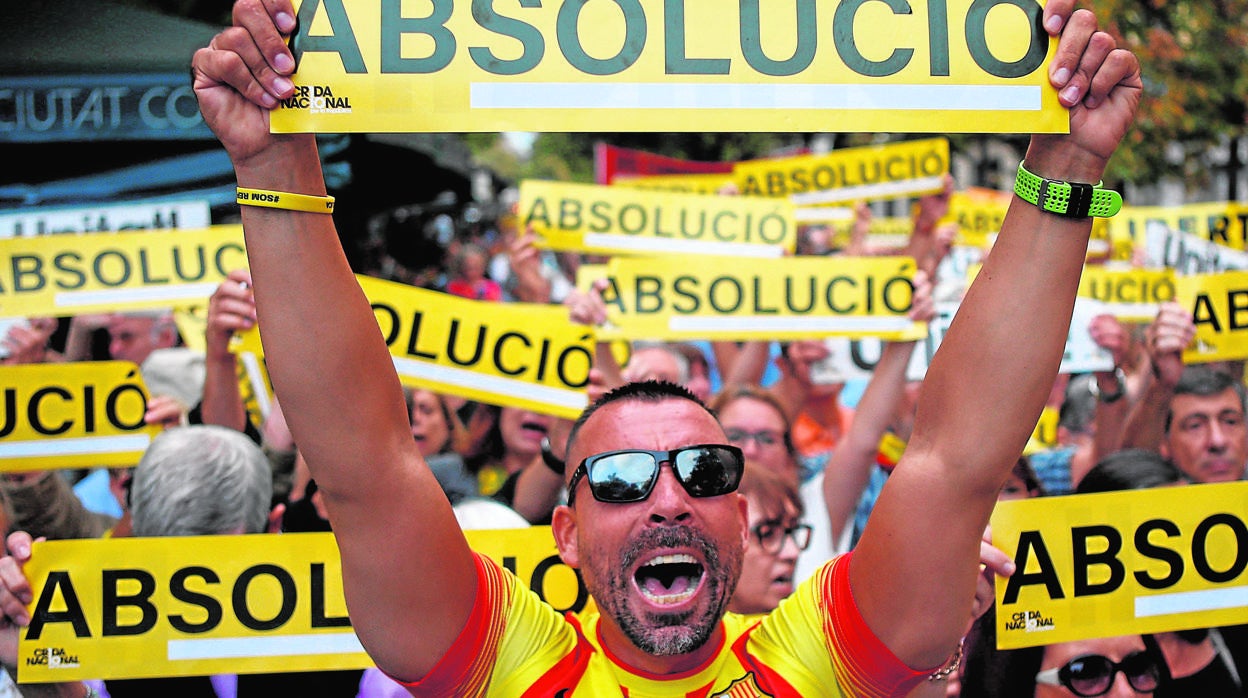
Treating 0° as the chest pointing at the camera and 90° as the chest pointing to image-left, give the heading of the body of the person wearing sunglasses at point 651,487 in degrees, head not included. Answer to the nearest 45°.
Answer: approximately 0°

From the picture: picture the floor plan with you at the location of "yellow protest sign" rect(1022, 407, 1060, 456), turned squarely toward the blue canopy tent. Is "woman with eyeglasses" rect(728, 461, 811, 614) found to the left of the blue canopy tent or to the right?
left

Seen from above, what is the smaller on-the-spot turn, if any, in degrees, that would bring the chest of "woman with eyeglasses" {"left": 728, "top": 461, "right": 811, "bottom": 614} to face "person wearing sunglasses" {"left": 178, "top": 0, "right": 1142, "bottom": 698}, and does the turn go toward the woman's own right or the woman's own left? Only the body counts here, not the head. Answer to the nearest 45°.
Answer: approximately 45° to the woman's own right

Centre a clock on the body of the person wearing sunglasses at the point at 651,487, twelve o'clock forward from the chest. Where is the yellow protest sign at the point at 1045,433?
The yellow protest sign is roughly at 7 o'clock from the person wearing sunglasses.

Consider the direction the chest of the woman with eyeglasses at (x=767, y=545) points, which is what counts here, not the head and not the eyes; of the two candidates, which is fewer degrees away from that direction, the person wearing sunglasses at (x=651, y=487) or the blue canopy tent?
the person wearing sunglasses

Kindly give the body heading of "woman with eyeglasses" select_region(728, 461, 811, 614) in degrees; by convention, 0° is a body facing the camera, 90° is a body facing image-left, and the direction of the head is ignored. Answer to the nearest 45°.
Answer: approximately 315°

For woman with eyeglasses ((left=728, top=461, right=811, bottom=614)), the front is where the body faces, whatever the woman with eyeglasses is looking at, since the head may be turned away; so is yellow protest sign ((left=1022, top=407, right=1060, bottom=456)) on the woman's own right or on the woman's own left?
on the woman's own left

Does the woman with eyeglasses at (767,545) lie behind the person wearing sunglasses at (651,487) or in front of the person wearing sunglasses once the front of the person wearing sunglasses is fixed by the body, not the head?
behind
